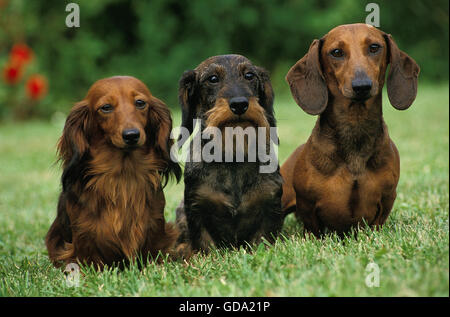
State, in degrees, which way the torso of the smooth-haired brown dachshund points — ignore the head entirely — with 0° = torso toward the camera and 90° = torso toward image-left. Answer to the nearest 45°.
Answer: approximately 0°

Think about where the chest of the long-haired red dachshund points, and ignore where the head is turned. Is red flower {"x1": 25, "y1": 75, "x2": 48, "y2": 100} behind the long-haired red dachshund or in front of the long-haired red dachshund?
behind

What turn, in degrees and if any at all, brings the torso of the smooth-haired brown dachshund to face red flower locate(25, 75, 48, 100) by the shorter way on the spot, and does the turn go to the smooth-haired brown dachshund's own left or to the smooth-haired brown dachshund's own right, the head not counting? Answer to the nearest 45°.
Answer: approximately 135° to the smooth-haired brown dachshund's own right

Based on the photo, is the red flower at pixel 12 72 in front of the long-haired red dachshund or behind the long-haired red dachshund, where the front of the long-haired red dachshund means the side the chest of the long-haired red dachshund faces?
behind

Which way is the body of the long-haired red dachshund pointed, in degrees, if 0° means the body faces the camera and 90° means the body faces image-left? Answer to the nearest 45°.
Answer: approximately 0°

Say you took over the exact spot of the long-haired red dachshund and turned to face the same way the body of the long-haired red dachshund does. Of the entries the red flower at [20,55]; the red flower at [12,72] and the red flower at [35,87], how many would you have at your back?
3

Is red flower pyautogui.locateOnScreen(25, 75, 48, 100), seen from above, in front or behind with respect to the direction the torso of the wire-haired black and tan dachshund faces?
behind

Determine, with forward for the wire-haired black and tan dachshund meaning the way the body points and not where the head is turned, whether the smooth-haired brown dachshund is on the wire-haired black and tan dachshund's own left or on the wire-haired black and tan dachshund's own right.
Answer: on the wire-haired black and tan dachshund's own left
